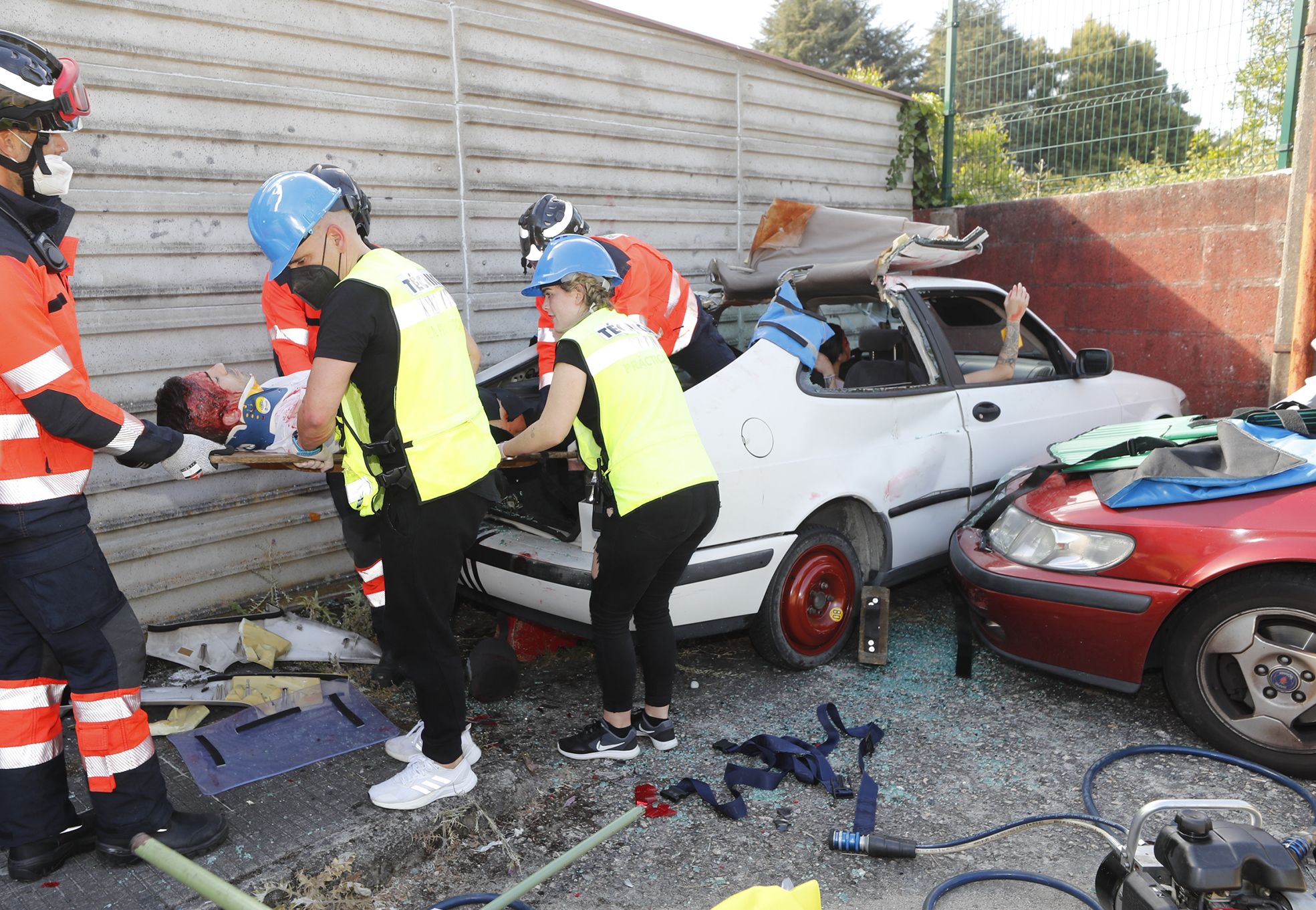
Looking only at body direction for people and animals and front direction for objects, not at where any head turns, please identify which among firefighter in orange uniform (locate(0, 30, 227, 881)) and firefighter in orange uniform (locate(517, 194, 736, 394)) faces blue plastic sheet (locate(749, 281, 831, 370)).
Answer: firefighter in orange uniform (locate(0, 30, 227, 881))

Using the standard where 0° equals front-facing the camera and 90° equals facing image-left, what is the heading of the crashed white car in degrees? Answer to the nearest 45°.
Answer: approximately 225°

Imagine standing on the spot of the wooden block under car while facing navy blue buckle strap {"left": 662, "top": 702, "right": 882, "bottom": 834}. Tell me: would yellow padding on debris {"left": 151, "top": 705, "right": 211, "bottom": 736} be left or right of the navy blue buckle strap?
right

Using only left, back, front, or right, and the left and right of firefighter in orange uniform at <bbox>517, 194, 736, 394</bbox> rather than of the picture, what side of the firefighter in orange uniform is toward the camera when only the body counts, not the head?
left

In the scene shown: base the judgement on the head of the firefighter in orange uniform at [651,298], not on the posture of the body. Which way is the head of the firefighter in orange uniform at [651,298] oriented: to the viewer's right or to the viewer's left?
to the viewer's left

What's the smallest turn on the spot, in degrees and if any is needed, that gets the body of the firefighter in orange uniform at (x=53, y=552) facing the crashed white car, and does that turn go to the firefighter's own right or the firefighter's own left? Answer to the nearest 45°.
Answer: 0° — they already face it

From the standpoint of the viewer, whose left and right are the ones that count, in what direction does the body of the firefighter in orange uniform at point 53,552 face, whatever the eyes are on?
facing to the right of the viewer

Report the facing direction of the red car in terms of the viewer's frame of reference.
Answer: facing to the left of the viewer

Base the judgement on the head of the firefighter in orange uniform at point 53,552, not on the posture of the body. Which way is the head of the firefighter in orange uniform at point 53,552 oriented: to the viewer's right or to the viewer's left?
to the viewer's right

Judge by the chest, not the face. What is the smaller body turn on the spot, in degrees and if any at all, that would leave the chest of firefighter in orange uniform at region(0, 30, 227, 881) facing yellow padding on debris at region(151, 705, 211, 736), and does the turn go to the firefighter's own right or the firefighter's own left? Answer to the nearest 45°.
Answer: approximately 90° to the firefighter's own left

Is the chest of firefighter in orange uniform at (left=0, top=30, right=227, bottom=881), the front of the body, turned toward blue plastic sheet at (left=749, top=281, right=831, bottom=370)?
yes
